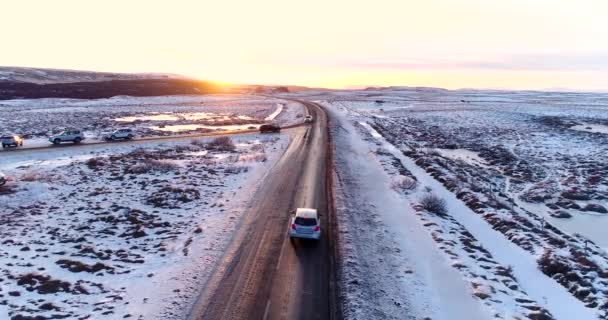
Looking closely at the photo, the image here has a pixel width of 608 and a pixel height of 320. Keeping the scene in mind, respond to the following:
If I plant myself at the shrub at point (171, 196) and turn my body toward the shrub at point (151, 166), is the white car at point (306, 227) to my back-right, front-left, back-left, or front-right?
back-right

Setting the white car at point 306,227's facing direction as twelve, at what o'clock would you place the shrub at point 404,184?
The shrub is roughly at 1 o'clock from the white car.

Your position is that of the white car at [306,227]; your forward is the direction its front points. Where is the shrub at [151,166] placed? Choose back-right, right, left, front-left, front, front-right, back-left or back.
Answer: front-left

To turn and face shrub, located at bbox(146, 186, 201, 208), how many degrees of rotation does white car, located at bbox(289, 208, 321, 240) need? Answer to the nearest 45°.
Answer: approximately 45° to its left

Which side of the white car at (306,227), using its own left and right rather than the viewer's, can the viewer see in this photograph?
back

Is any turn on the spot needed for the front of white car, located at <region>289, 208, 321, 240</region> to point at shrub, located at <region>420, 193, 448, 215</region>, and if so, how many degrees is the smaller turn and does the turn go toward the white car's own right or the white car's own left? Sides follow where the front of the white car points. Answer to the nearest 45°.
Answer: approximately 45° to the white car's own right

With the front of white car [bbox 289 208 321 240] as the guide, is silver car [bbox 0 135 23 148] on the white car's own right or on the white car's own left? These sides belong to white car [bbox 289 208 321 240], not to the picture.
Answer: on the white car's own left

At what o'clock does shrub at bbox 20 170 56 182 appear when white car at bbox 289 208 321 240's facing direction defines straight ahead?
The shrub is roughly at 10 o'clock from the white car.
